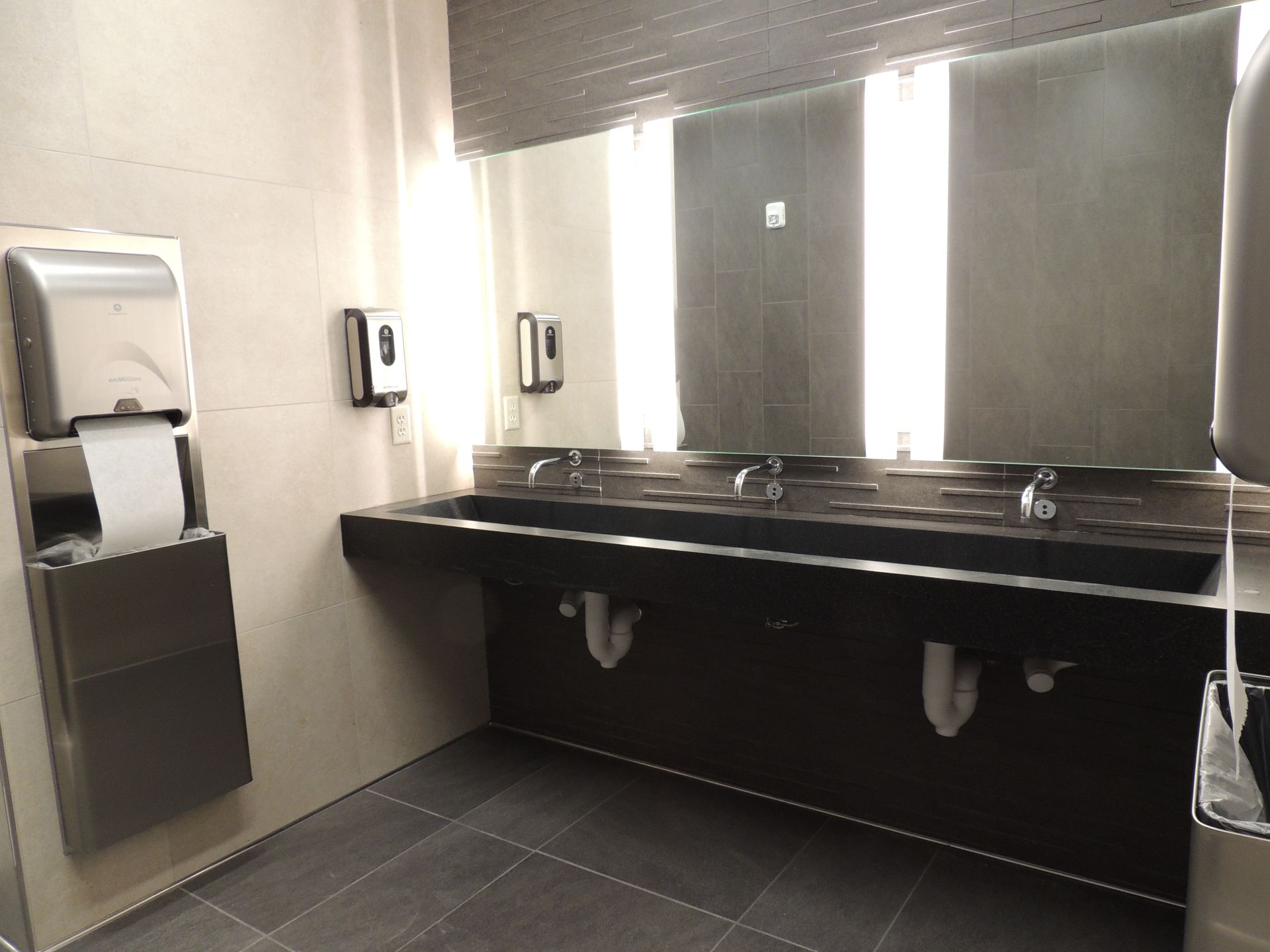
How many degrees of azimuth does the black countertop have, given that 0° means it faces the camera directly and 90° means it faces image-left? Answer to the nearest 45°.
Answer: approximately 45°

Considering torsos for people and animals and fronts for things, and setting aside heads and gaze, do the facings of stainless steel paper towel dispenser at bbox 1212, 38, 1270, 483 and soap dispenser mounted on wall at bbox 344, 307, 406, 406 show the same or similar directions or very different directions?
very different directions

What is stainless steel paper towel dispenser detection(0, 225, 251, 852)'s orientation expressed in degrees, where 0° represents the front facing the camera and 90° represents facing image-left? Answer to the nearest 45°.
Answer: approximately 315°

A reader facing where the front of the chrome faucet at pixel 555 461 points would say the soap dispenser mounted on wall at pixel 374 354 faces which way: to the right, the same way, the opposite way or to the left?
to the left

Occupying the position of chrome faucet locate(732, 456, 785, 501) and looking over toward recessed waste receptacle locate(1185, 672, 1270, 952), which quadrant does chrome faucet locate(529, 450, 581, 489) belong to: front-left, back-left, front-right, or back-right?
back-right

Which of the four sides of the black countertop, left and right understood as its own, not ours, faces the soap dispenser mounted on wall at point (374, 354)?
right

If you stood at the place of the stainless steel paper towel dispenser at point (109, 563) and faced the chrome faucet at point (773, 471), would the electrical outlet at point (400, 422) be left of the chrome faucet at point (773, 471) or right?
left

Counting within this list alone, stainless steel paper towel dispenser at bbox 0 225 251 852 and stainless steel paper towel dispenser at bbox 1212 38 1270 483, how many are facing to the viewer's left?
1

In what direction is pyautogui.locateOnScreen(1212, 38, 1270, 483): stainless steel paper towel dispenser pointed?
to the viewer's left
